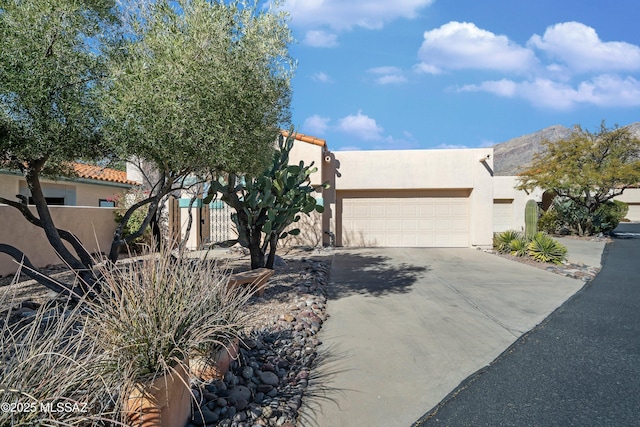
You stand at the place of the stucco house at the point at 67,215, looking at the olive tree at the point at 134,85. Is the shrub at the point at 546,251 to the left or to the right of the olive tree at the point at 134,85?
left

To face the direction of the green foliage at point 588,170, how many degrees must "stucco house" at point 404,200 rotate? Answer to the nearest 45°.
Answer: approximately 135° to its left

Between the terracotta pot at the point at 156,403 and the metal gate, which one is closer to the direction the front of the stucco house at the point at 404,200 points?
the terracotta pot

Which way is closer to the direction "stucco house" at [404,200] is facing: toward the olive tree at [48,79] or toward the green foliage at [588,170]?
the olive tree

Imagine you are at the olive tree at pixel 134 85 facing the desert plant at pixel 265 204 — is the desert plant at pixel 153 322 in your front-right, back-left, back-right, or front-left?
back-right

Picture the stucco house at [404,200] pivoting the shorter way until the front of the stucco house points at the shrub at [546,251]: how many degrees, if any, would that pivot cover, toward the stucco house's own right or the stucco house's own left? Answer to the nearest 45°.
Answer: approximately 45° to the stucco house's own left

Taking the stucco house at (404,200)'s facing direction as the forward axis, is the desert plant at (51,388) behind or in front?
in front

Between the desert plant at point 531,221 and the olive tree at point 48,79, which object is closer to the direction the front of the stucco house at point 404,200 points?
the olive tree

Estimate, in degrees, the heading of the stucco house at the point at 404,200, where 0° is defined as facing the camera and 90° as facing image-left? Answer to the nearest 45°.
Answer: approximately 0°

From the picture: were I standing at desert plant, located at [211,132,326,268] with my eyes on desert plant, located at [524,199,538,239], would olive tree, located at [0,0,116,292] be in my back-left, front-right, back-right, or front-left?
back-right

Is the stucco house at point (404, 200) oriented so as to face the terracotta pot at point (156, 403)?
yes
